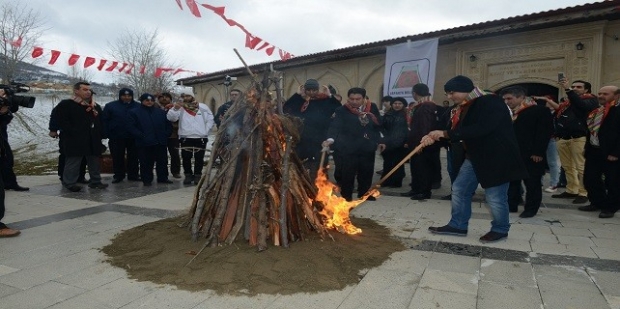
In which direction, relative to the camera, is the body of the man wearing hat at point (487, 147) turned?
to the viewer's left

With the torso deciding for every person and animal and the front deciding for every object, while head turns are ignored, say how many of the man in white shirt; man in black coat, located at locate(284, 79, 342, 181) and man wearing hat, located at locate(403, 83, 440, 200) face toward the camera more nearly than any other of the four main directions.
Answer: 2

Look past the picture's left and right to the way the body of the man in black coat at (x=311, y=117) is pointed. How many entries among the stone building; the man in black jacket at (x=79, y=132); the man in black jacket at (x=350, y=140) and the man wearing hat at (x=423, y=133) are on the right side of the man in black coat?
1

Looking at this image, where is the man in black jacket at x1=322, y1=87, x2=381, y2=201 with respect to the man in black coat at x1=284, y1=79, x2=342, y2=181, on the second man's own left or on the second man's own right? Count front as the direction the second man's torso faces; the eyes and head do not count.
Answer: on the second man's own left

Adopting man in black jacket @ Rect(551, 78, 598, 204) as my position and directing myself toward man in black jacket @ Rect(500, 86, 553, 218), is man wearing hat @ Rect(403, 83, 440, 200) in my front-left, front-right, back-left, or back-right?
front-right

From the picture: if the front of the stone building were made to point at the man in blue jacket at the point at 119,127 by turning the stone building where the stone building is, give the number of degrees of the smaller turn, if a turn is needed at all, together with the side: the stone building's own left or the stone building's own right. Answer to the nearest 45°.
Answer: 0° — it already faces them

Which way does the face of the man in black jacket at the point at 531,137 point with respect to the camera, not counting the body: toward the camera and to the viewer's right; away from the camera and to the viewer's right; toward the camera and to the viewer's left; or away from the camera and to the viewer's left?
toward the camera and to the viewer's left

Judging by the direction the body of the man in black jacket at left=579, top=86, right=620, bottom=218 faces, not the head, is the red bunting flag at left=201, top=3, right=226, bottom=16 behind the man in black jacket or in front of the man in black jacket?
in front

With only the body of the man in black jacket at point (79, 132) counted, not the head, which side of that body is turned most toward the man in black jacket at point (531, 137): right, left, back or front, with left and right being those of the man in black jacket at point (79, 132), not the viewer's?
front

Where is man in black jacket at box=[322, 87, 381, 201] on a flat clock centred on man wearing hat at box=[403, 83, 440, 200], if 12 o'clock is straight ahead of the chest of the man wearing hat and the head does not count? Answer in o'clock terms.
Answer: The man in black jacket is roughly at 11 o'clock from the man wearing hat.

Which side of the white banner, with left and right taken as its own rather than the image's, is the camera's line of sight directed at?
front

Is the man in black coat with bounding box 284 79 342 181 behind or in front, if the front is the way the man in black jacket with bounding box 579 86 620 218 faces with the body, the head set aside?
in front

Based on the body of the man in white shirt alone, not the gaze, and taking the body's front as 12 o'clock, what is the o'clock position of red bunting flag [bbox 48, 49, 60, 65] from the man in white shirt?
The red bunting flag is roughly at 5 o'clock from the man in white shirt.

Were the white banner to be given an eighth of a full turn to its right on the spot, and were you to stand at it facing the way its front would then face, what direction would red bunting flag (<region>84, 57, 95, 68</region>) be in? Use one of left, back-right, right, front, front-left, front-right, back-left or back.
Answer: front-right

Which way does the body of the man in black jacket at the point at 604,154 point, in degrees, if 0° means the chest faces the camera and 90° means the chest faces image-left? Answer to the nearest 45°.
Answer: approximately 45°
